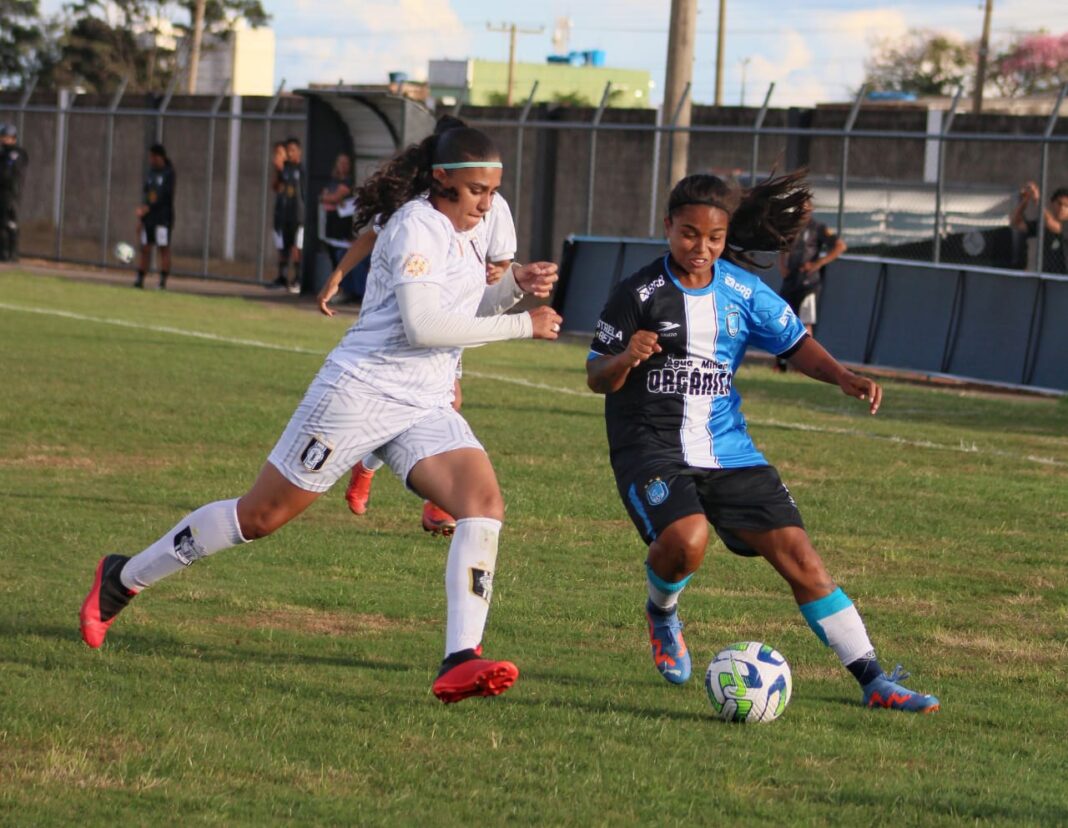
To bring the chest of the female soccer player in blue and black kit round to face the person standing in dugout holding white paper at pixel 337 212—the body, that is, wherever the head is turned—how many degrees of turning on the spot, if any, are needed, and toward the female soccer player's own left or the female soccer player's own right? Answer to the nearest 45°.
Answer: approximately 180°

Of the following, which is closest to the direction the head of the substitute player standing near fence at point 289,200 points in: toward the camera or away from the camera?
toward the camera

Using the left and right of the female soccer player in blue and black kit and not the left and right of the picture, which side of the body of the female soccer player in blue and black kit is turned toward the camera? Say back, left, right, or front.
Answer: front

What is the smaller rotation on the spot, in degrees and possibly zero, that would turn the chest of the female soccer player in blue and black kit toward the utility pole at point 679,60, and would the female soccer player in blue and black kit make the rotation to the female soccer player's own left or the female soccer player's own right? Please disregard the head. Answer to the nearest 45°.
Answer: approximately 180°

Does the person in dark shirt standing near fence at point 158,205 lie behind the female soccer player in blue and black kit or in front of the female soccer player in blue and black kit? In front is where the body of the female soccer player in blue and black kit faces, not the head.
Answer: behind

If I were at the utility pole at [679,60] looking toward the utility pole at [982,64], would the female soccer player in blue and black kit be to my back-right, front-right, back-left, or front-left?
back-right

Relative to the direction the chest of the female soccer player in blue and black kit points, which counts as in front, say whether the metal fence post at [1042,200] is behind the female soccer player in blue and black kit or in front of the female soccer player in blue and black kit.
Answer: behind

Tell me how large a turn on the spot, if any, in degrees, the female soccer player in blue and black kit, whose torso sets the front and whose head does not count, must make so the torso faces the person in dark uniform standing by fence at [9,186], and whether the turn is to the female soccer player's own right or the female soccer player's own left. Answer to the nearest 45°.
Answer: approximately 135° to the female soccer player's own right

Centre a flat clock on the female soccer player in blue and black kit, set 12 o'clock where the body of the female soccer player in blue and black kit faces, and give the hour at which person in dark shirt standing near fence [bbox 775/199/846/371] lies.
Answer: The person in dark shirt standing near fence is roughly at 6 o'clock from the female soccer player in blue and black kit.

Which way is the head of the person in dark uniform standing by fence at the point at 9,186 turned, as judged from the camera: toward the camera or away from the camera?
toward the camera

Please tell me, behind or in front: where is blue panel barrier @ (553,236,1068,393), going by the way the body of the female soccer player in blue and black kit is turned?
behind

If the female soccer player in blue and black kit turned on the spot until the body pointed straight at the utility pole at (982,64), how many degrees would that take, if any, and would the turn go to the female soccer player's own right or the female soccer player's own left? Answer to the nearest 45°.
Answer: approximately 180°
